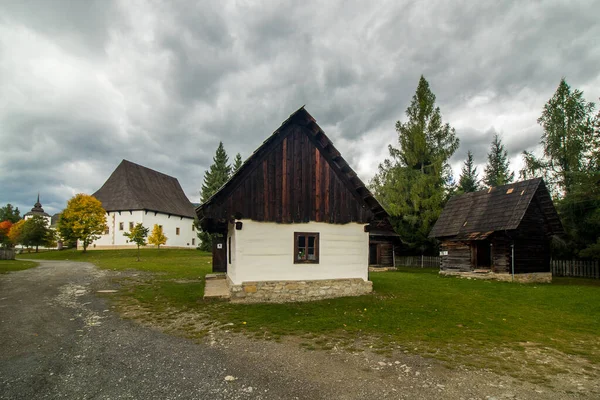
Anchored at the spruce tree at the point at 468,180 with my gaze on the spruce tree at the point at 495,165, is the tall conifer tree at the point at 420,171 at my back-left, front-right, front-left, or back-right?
back-right

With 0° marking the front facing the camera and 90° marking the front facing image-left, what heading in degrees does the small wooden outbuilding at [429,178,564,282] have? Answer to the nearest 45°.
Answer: approximately 45°

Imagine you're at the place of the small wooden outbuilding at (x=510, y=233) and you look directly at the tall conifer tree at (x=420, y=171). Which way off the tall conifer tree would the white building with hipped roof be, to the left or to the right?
left
